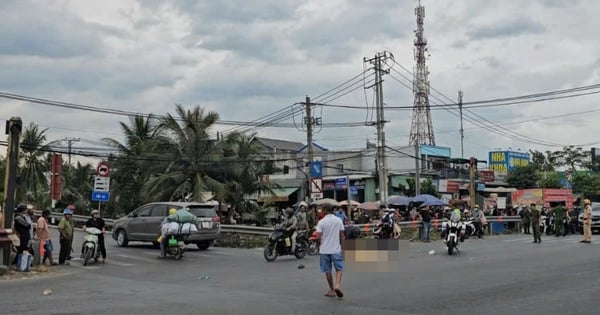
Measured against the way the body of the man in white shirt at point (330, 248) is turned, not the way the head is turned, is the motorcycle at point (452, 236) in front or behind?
in front

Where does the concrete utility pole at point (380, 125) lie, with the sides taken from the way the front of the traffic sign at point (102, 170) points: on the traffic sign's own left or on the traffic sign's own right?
on the traffic sign's own left

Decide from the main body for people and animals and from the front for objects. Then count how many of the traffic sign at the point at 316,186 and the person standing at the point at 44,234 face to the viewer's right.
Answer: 1

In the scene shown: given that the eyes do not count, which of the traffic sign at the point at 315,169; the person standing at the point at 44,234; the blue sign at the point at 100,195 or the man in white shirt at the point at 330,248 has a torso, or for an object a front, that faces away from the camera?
the man in white shirt

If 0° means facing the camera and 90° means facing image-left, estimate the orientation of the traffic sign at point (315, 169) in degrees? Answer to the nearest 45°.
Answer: approximately 0°

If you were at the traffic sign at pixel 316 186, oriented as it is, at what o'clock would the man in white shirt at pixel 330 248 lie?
The man in white shirt is roughly at 12 o'clock from the traffic sign.

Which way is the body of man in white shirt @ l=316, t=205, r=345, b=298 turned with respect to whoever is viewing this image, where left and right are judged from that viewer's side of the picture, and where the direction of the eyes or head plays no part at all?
facing away from the viewer

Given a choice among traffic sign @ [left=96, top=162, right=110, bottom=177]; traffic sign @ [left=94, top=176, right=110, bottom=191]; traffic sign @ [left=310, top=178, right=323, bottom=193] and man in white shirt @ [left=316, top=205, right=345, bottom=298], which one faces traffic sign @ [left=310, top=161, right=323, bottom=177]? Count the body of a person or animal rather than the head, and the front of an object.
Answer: the man in white shirt

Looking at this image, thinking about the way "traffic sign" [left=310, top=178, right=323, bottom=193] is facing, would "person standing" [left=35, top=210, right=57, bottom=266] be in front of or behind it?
in front

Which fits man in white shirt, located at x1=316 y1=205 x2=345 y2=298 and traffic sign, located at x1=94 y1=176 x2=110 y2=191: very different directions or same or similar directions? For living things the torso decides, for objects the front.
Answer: very different directions

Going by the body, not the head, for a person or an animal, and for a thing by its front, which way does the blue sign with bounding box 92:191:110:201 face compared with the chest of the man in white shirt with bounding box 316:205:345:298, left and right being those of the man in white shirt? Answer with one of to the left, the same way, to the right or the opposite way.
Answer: the opposite way
